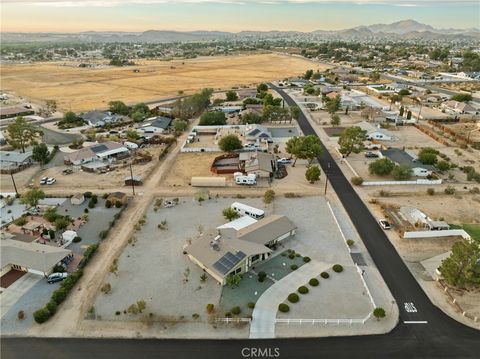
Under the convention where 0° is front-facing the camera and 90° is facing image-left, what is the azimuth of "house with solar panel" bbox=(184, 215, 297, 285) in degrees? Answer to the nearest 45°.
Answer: approximately 315°

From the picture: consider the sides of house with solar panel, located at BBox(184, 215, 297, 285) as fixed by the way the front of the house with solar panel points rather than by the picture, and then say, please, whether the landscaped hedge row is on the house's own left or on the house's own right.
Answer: on the house's own right

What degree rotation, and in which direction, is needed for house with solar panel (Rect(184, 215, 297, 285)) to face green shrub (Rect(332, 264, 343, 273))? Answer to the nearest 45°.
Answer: approximately 45° to its left

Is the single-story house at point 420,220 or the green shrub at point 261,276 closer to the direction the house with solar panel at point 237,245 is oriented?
the green shrub

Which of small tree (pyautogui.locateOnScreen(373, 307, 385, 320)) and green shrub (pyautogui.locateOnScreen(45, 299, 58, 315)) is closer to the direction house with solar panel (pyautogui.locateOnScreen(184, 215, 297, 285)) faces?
the small tree

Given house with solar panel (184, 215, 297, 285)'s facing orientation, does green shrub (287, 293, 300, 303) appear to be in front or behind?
in front

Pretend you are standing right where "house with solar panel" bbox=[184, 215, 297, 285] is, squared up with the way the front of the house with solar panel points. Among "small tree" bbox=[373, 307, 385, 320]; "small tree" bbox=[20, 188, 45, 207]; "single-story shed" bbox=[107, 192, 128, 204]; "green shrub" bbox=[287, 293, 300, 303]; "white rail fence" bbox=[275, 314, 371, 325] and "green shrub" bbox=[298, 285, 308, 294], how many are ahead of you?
4

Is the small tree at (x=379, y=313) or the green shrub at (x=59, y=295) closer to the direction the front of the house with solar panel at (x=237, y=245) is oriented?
the small tree

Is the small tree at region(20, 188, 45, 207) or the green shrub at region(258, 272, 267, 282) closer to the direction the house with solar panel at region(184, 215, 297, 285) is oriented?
the green shrub

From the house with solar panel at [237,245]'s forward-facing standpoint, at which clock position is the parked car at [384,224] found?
The parked car is roughly at 10 o'clock from the house with solar panel.

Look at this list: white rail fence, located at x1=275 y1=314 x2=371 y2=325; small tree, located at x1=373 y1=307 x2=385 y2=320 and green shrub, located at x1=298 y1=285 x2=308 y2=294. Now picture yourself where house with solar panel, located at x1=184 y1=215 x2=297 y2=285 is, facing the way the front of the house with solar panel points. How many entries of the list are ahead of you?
3

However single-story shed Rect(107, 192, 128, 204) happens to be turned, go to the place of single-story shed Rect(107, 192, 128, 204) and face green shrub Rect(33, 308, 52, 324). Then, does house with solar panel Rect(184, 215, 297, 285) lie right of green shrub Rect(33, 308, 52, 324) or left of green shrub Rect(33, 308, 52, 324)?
left

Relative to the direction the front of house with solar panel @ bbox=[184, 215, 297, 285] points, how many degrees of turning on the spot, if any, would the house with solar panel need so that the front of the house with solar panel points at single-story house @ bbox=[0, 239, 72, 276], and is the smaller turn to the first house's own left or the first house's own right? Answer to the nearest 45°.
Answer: approximately 135° to the first house's own right

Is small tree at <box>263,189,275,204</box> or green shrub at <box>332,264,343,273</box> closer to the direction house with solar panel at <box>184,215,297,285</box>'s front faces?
the green shrub

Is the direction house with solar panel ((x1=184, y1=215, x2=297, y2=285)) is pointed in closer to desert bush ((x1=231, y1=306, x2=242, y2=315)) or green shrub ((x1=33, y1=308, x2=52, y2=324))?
the desert bush
